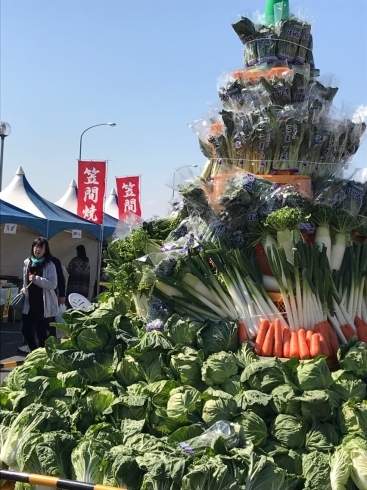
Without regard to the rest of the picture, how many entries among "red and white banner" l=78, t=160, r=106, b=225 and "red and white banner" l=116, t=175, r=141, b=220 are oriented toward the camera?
2

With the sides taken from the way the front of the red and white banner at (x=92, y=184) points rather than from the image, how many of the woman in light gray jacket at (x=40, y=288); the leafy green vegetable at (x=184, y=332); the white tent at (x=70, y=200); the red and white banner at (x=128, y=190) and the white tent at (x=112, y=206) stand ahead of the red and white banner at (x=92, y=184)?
2

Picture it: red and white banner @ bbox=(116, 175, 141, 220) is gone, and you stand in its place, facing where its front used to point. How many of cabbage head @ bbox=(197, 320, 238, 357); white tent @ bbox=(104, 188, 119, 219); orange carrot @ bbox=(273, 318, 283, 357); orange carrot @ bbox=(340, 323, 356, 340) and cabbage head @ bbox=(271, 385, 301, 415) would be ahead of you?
4

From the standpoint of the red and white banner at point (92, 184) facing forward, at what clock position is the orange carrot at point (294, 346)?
The orange carrot is roughly at 12 o'clock from the red and white banner.

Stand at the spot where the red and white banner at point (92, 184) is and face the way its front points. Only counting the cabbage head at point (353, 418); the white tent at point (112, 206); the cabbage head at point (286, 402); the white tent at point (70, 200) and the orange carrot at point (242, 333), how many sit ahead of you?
3

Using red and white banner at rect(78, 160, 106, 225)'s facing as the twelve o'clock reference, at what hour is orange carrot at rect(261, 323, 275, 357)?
The orange carrot is roughly at 12 o'clock from the red and white banner.

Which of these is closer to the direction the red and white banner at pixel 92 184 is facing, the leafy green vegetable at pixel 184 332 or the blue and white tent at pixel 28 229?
the leafy green vegetable

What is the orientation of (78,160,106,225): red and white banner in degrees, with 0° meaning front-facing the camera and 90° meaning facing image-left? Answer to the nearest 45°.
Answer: approximately 0°

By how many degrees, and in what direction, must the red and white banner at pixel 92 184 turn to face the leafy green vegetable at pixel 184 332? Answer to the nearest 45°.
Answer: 0° — it already faces it

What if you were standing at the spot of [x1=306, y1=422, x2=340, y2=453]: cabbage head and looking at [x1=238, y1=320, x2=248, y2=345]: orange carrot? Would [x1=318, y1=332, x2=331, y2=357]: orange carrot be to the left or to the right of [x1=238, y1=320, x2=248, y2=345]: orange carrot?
right

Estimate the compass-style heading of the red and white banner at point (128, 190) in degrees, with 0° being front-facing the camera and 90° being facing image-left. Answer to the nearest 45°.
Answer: approximately 0°
